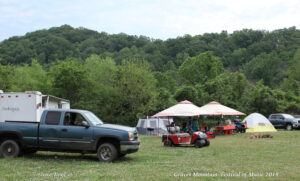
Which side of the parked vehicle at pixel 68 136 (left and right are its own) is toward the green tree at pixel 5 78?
left

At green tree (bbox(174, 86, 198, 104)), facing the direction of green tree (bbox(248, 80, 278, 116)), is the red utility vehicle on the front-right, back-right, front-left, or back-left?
back-right

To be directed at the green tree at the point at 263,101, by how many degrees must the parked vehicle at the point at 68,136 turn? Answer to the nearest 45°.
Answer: approximately 45° to its left

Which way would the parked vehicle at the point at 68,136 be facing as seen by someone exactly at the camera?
facing to the right of the viewer

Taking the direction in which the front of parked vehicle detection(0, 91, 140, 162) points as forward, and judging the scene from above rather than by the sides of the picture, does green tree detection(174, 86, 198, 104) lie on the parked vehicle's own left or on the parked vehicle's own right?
on the parked vehicle's own left

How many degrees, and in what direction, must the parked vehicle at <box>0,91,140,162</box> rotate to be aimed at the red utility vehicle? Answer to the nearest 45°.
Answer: approximately 45° to its left

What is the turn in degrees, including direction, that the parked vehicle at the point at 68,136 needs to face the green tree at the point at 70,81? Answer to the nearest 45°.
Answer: approximately 90° to its left
